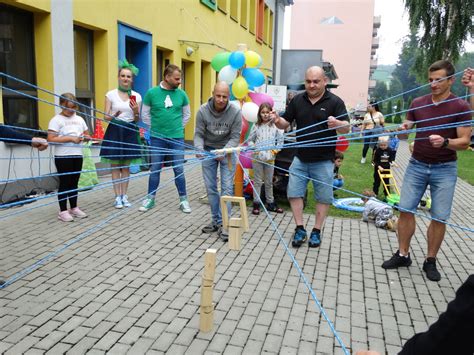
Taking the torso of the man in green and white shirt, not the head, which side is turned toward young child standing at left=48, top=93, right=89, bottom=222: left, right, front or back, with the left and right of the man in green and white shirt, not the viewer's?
right

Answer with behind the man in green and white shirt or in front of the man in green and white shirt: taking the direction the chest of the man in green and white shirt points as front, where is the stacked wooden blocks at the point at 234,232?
in front

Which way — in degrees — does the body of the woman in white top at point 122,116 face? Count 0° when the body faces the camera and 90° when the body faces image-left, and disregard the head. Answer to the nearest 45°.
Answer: approximately 0°

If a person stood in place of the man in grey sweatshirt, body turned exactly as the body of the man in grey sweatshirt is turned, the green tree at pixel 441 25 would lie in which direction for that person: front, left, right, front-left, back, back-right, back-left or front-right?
back-left

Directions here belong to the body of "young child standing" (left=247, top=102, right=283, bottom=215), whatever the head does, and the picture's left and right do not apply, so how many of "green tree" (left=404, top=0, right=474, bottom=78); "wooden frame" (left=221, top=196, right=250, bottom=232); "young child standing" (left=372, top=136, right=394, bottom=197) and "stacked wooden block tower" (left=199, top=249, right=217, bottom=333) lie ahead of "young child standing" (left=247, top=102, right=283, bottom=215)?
2
